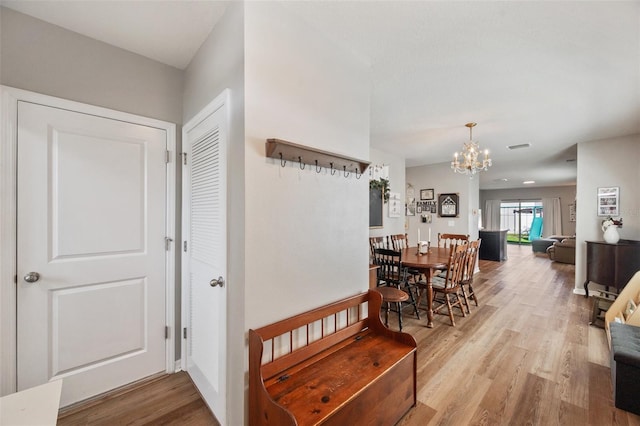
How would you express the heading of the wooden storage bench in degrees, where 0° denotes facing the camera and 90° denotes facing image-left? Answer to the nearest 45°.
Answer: approximately 315°

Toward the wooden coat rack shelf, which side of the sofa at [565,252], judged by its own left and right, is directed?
left

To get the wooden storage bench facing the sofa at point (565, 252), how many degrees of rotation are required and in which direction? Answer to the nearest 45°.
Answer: approximately 90° to its left

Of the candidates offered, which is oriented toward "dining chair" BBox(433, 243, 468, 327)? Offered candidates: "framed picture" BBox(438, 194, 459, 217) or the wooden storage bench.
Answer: the framed picture

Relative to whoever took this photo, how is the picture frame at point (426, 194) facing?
facing the viewer

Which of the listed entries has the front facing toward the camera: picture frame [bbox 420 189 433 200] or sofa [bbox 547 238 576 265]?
the picture frame

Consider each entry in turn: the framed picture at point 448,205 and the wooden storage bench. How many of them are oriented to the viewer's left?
0

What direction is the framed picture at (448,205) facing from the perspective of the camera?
toward the camera

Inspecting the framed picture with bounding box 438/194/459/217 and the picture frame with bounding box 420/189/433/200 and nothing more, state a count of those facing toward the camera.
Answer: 2

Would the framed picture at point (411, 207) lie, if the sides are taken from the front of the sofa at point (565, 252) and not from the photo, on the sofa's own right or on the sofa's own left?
on the sofa's own left

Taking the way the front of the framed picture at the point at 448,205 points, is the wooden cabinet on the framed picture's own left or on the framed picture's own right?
on the framed picture's own left

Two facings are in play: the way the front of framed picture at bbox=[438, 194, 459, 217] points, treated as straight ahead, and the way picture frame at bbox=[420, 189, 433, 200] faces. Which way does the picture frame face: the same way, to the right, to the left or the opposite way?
the same way

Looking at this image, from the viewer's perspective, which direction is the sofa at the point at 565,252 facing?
to the viewer's left

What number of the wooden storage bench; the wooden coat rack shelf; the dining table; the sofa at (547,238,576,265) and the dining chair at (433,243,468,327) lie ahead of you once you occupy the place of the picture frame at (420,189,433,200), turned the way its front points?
4

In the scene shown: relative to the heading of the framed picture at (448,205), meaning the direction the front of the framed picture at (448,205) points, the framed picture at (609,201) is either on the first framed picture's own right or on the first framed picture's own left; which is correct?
on the first framed picture's own left

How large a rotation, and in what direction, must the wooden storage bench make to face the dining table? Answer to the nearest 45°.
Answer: approximately 90° to its left

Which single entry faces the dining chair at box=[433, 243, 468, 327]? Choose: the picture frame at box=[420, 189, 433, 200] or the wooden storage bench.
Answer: the picture frame

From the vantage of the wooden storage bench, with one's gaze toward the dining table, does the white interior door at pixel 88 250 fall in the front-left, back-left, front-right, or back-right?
back-left
